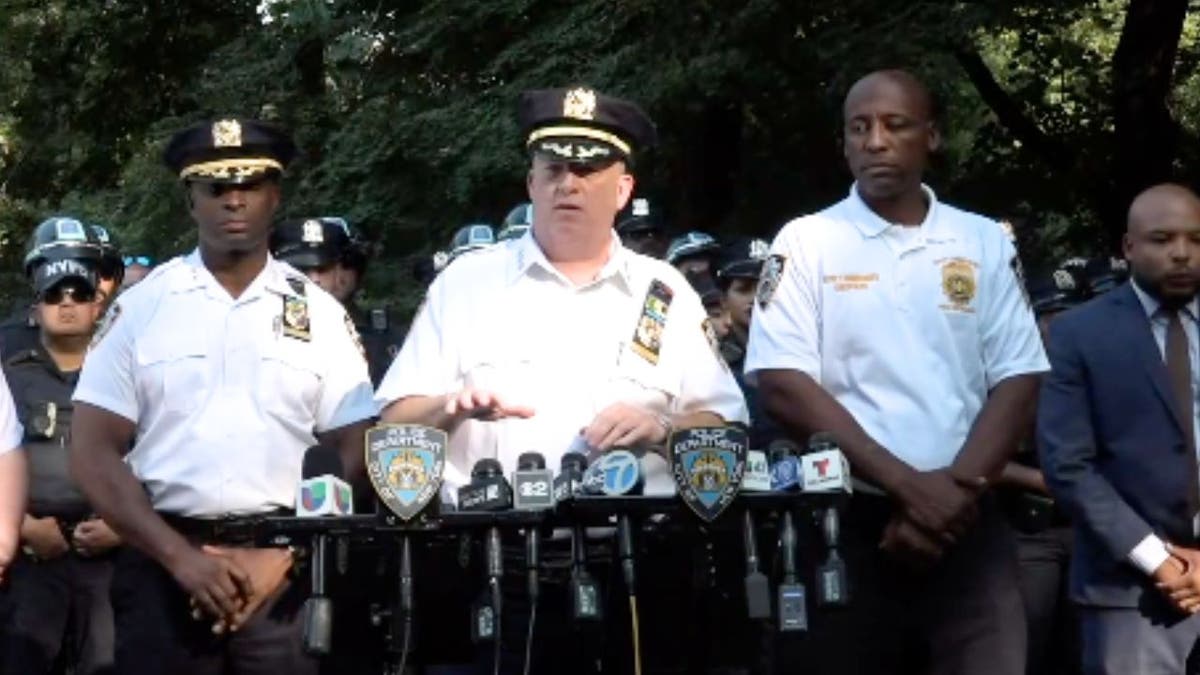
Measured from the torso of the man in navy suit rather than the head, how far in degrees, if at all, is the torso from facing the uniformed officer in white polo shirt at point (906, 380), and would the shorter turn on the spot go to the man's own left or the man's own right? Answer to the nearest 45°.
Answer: approximately 90° to the man's own right

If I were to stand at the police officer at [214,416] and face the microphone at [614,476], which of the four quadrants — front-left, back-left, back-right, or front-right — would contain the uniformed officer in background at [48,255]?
back-left

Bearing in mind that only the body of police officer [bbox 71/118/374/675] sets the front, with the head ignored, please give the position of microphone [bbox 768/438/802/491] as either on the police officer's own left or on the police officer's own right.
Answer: on the police officer's own left

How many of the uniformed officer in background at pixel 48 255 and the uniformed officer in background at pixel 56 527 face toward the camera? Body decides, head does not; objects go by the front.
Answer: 2
